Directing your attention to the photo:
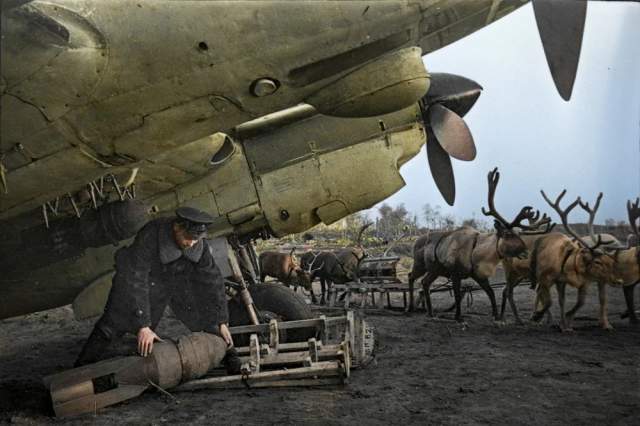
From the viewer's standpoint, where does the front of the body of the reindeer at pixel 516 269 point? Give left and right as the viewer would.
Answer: facing to the right of the viewer

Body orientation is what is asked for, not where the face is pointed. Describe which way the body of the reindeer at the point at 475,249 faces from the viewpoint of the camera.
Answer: to the viewer's right

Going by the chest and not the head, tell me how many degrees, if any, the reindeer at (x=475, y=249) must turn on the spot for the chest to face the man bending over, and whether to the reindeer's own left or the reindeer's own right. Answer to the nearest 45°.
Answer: approximately 135° to the reindeer's own right

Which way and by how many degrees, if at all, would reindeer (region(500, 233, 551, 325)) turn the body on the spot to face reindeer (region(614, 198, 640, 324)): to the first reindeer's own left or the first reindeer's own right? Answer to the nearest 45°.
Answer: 0° — it already faces it

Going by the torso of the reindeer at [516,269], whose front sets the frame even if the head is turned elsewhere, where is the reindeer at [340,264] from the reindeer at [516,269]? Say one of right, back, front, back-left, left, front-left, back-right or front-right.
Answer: back-left
